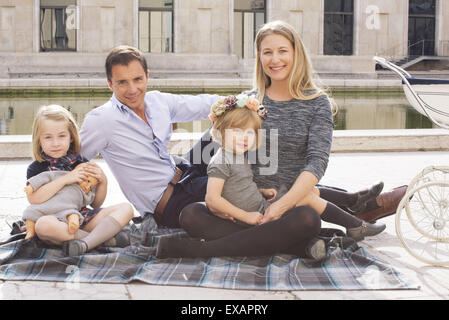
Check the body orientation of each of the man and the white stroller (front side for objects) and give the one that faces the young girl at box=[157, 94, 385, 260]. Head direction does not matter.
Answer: the man

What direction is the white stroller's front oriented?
to the viewer's right

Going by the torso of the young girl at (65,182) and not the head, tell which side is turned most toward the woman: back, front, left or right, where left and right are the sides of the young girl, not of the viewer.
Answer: left

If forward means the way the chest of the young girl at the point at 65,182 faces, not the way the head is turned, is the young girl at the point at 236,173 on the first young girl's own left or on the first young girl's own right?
on the first young girl's own left

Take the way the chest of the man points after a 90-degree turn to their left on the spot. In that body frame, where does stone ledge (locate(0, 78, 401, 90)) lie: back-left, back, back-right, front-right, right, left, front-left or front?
front-left

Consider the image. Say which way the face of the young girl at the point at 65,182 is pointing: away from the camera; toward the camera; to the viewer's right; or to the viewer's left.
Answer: toward the camera

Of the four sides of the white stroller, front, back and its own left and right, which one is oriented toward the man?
back

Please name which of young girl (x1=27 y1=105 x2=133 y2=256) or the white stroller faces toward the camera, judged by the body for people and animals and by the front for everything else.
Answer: the young girl

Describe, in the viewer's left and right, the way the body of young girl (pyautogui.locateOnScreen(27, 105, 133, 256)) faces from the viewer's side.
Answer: facing the viewer

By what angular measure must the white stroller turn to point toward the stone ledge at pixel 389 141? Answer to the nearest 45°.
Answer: approximately 90° to its left

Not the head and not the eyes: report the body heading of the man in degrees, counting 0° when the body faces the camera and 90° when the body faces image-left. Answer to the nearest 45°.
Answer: approximately 315°

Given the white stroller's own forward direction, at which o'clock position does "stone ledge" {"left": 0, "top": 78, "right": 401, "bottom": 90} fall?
The stone ledge is roughly at 8 o'clock from the white stroller.

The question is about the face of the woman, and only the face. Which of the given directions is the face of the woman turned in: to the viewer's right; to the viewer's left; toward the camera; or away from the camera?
toward the camera

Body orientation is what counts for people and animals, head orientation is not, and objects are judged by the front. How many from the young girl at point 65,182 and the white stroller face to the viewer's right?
1

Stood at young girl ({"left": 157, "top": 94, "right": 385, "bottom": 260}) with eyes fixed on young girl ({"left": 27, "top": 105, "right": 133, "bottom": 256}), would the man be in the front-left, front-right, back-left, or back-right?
front-right
